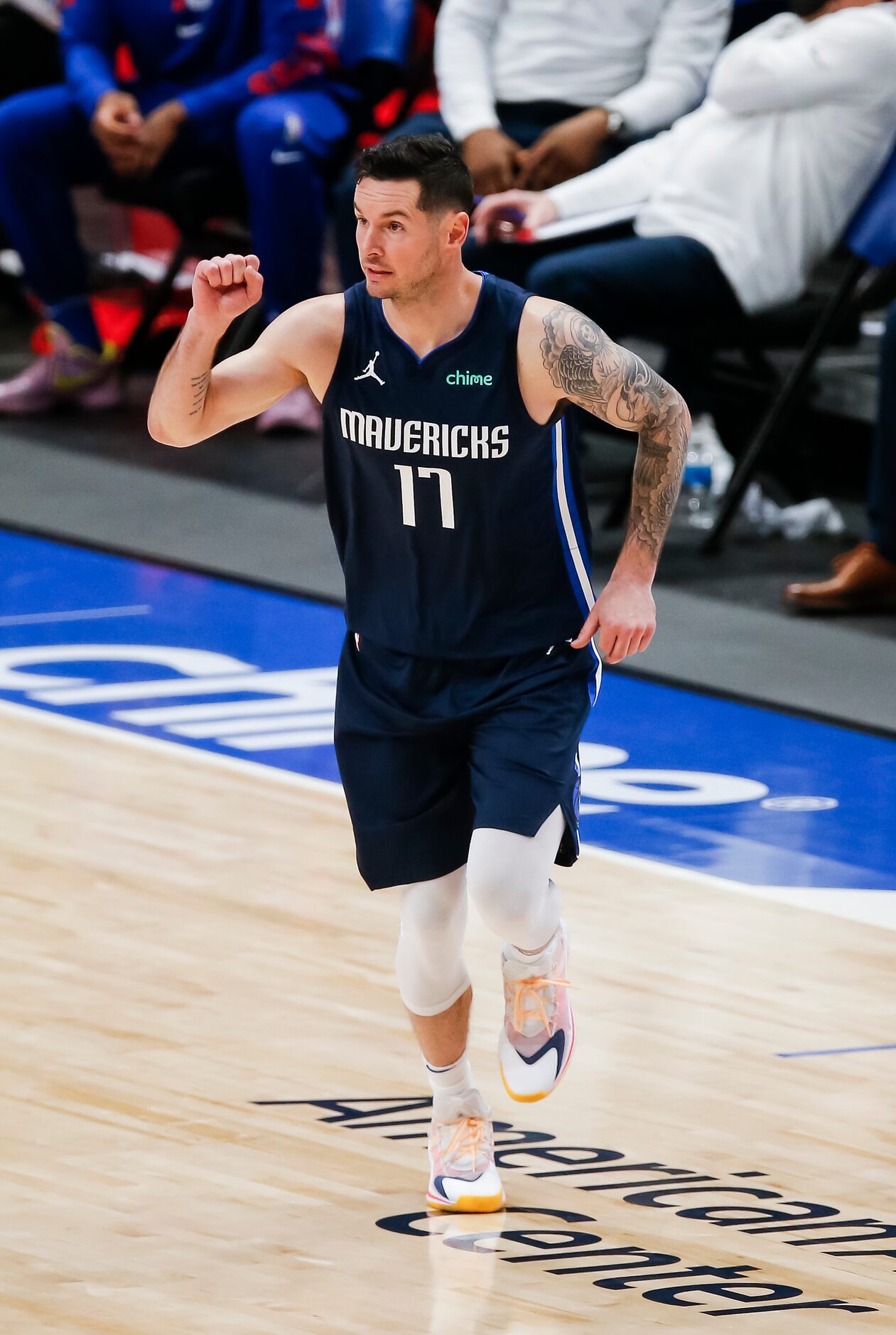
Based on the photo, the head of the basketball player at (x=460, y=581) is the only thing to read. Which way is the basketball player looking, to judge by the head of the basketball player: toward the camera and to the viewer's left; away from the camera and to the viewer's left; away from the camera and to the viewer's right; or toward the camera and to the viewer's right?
toward the camera and to the viewer's left

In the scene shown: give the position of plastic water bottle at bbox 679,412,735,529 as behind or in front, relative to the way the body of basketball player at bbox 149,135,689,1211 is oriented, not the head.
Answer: behind

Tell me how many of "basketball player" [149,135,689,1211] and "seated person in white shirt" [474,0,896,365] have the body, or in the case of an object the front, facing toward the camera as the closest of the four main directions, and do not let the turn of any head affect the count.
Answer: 1

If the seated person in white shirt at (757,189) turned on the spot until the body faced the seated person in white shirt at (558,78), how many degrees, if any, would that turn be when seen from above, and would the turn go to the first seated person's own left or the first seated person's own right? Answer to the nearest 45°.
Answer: approximately 45° to the first seated person's own right

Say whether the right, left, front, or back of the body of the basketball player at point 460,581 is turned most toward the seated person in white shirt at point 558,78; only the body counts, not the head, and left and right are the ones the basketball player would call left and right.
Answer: back

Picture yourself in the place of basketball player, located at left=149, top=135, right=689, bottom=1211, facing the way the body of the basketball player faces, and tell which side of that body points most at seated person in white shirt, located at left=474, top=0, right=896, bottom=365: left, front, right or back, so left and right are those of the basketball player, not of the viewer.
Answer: back

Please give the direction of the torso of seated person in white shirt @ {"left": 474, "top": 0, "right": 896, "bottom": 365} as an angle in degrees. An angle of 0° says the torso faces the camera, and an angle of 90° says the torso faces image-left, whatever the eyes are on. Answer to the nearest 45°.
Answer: approximately 90°

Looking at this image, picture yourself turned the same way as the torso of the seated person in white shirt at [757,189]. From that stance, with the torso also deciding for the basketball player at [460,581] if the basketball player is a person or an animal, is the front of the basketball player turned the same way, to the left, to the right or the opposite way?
to the left

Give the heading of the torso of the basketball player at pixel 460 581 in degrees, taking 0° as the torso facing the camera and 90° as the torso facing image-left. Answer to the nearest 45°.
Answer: approximately 0°
